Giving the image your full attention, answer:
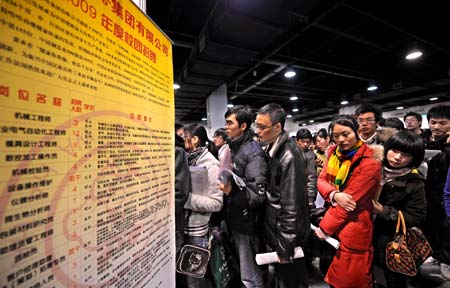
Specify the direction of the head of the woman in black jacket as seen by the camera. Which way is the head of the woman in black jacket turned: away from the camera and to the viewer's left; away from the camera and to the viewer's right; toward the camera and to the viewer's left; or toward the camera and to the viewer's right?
toward the camera and to the viewer's left

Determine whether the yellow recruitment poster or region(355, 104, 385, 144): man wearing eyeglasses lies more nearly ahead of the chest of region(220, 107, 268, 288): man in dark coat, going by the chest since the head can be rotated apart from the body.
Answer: the yellow recruitment poster

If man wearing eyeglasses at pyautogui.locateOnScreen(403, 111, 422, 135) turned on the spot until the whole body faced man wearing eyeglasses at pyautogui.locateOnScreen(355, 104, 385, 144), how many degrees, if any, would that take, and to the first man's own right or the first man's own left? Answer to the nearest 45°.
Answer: approximately 45° to the first man's own left

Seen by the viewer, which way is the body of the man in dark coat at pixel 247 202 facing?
to the viewer's left

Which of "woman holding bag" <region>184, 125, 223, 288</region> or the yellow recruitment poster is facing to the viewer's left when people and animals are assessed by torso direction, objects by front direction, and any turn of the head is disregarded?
the woman holding bag

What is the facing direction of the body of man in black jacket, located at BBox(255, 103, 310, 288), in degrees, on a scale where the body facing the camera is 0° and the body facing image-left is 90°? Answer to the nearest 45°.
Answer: approximately 90°

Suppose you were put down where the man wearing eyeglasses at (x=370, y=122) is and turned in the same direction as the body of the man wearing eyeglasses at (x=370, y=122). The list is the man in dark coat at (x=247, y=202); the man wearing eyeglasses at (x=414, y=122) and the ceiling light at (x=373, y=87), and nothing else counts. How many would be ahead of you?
1

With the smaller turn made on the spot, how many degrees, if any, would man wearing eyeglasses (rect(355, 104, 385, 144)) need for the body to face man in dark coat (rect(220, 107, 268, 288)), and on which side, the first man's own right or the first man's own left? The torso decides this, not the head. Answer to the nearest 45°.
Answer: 0° — they already face them

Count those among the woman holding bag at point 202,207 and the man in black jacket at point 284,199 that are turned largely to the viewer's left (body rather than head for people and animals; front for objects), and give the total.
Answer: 2

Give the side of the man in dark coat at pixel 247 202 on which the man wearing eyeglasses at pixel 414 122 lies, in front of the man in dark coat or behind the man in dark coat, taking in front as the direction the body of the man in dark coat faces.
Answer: behind

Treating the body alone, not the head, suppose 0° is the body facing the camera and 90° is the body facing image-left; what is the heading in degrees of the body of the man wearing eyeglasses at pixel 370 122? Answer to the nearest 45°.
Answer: approximately 45°

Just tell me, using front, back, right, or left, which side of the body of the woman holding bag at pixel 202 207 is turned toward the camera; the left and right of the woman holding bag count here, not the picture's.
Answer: left

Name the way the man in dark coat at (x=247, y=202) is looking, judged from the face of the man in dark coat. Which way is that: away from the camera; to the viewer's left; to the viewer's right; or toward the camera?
to the viewer's left

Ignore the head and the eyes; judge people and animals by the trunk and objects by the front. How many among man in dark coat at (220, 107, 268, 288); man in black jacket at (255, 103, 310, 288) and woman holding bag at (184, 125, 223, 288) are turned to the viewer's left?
3
